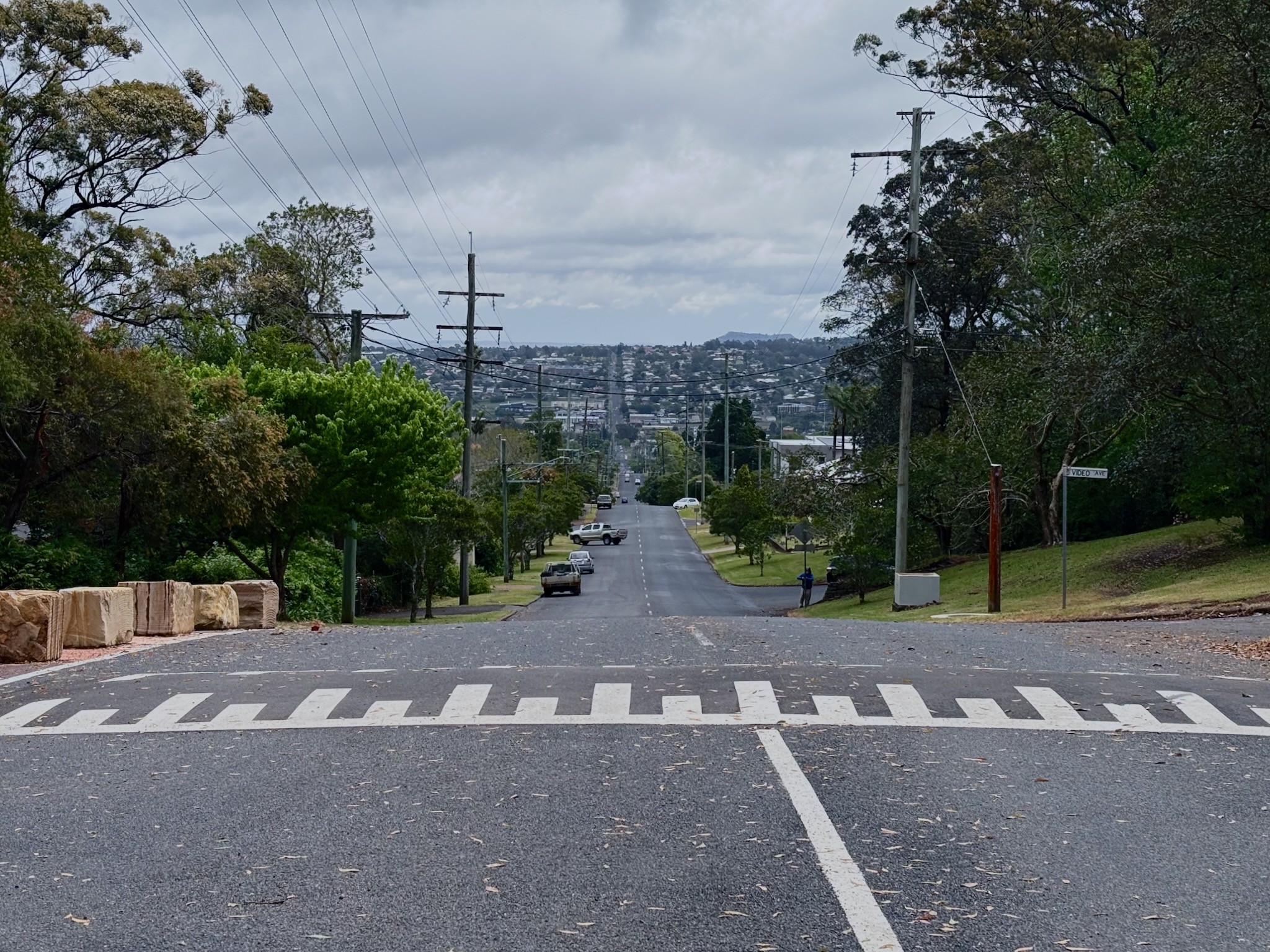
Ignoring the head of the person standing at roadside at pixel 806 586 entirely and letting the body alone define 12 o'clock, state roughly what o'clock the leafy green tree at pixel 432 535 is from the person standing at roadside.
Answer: The leafy green tree is roughly at 2 o'clock from the person standing at roadside.

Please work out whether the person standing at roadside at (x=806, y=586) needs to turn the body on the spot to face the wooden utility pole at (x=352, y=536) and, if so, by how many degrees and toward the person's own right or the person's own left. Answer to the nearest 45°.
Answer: approximately 45° to the person's own right

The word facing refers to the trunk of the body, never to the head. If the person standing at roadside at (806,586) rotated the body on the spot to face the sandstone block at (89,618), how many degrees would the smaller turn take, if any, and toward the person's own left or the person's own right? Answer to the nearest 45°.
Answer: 0° — they already face it

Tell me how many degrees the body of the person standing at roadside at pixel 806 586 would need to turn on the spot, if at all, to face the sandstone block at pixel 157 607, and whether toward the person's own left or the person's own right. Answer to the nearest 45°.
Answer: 0° — they already face it

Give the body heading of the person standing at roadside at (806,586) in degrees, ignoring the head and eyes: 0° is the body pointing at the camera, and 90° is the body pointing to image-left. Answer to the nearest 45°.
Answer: approximately 0°
